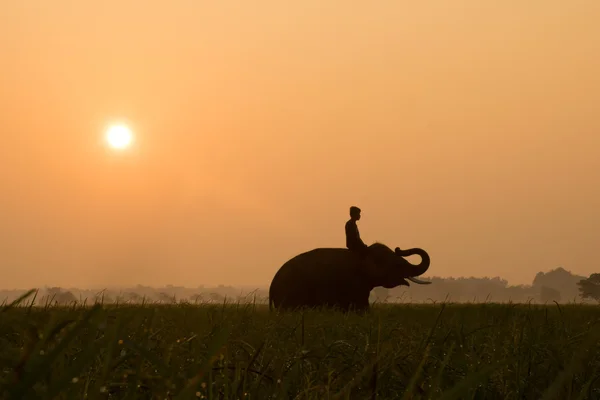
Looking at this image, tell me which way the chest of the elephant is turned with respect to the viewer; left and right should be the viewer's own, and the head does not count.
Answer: facing to the right of the viewer

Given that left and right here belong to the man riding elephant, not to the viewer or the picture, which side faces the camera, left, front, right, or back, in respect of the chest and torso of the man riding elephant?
right
